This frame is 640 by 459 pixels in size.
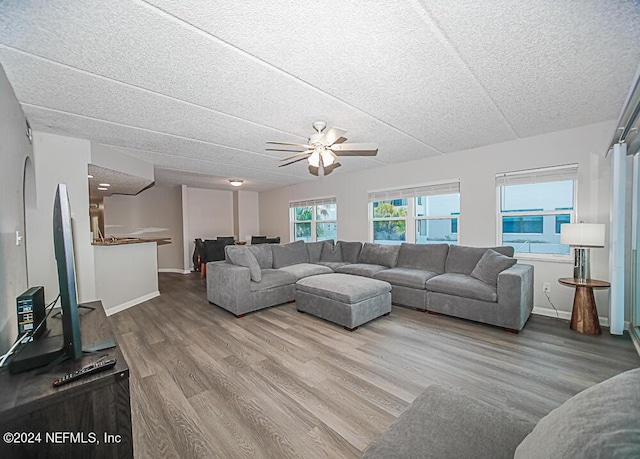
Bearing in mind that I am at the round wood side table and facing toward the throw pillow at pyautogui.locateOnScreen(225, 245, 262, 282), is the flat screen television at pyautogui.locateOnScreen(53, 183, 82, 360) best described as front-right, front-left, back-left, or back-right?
front-left

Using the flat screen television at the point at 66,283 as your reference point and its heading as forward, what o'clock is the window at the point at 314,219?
The window is roughly at 11 o'clock from the flat screen television.

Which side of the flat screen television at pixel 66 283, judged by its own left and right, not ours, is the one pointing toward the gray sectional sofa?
front

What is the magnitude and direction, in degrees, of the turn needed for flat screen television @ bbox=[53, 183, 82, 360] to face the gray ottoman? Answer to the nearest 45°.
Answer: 0° — it already faces it

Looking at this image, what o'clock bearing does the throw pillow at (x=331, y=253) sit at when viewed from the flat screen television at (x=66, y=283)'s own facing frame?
The throw pillow is roughly at 11 o'clock from the flat screen television.

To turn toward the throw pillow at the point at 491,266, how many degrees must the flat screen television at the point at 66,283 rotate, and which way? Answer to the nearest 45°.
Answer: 0° — it already faces it

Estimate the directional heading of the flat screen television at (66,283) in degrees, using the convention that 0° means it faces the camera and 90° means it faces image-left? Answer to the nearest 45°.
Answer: approximately 270°

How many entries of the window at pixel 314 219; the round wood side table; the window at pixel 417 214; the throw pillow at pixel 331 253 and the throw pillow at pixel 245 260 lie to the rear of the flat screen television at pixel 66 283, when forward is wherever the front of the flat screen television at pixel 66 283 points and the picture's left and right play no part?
0

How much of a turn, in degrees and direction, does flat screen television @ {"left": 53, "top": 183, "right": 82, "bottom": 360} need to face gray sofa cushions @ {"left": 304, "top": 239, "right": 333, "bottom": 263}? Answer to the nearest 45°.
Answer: approximately 45° to its left

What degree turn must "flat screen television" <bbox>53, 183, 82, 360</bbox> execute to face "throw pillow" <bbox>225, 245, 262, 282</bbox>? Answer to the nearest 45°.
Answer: approximately 45° to its left

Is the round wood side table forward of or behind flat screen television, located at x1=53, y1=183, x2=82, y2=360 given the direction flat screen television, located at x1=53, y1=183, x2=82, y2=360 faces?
forward

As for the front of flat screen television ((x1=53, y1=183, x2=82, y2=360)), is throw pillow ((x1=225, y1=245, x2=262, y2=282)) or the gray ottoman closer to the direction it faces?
the gray ottoman

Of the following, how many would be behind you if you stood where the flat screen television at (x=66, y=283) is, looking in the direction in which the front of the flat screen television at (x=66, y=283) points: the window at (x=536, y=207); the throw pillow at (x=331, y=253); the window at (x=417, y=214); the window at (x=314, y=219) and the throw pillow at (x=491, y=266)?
0

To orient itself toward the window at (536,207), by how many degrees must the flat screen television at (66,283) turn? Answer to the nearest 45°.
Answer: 0° — it already faces it
